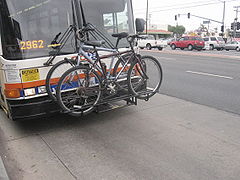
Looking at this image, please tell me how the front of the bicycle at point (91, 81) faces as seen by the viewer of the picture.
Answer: facing away from the viewer and to the right of the viewer

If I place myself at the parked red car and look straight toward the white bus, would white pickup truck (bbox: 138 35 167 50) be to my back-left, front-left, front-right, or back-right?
front-right

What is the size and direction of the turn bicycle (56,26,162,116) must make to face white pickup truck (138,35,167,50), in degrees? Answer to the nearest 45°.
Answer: approximately 45° to its left

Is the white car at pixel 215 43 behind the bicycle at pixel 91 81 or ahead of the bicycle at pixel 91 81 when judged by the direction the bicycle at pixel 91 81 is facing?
ahead

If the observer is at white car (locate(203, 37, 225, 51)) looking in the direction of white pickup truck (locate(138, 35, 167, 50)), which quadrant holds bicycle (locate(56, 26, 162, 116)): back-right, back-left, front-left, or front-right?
front-left

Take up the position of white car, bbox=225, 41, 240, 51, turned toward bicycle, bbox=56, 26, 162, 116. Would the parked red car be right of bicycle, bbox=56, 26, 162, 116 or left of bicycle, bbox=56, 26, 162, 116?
right

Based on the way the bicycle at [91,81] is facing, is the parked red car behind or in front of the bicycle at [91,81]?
in front
